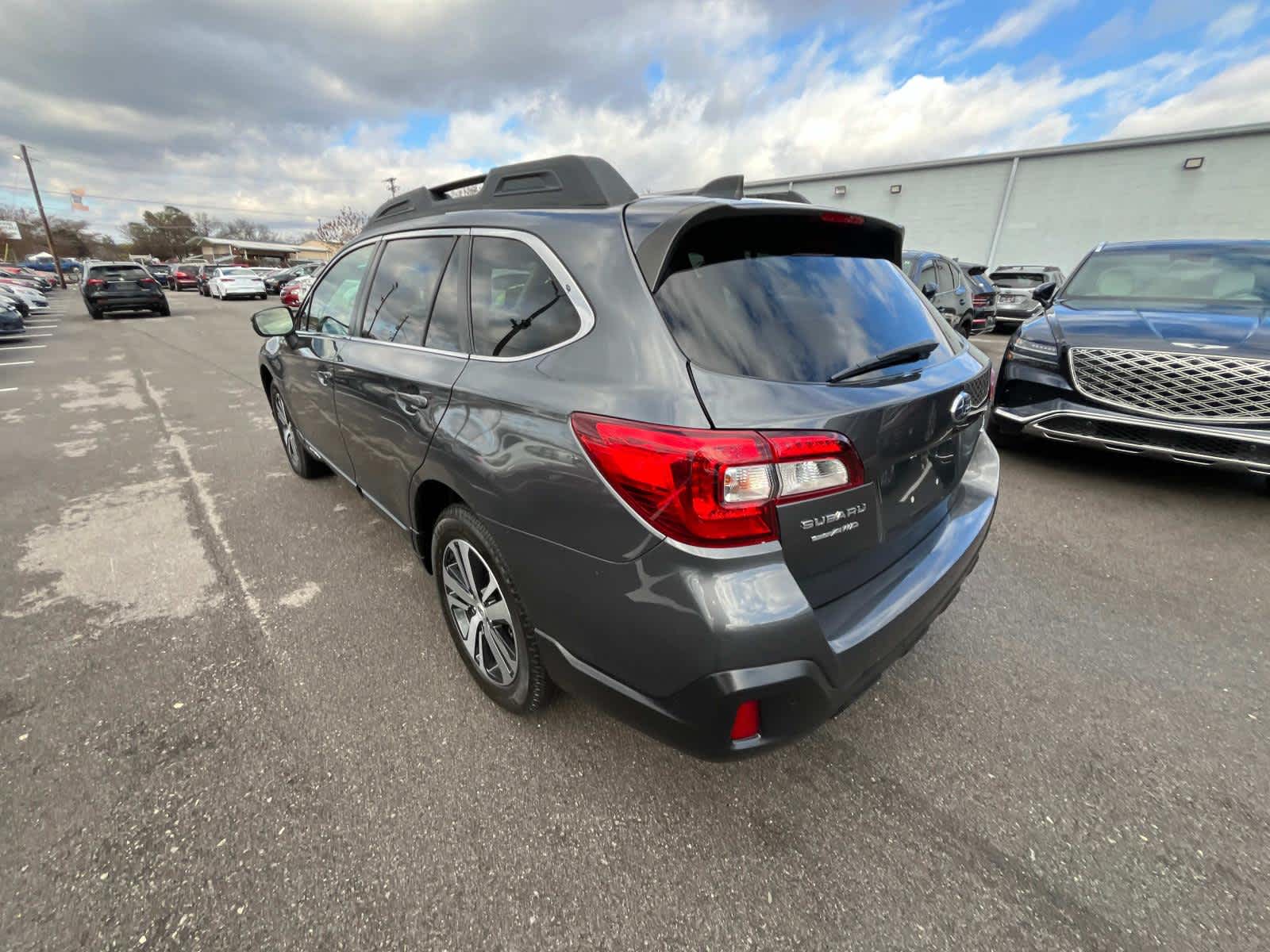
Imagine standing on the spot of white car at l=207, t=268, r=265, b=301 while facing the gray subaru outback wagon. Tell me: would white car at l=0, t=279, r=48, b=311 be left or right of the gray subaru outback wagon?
right

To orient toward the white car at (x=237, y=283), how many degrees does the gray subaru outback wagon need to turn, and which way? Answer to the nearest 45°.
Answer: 0° — it already faces it

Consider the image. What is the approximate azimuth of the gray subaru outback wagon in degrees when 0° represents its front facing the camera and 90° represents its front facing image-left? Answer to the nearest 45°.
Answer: approximately 135°

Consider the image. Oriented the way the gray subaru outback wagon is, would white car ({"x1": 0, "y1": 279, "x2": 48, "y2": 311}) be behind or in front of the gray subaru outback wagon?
in front
